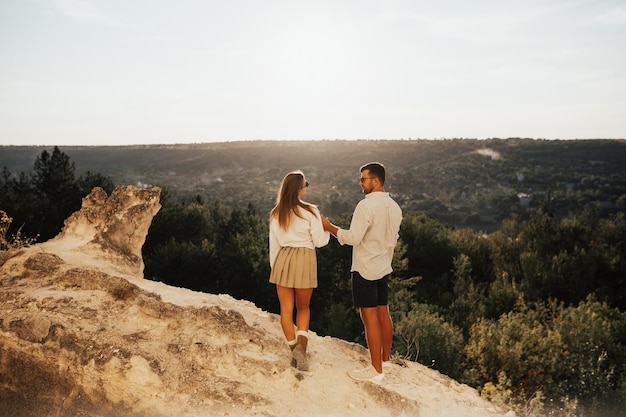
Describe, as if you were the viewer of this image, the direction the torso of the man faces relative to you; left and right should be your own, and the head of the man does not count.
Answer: facing away from the viewer and to the left of the viewer

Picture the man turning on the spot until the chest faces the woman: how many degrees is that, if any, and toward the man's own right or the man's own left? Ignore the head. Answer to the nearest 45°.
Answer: approximately 45° to the man's own left

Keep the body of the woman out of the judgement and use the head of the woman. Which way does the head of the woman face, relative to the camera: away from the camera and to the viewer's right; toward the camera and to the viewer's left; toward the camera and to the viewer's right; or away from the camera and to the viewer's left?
away from the camera and to the viewer's right
